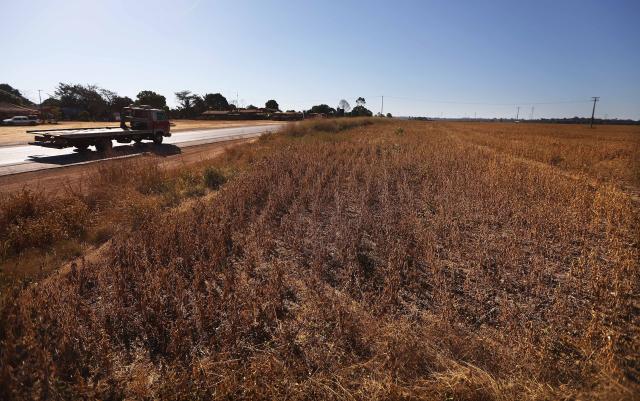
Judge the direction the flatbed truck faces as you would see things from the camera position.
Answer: facing away from the viewer and to the right of the viewer

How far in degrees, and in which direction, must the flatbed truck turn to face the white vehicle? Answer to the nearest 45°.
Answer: approximately 45° to its left

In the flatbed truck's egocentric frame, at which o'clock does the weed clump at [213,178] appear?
The weed clump is roughly at 4 o'clock from the flatbed truck.
